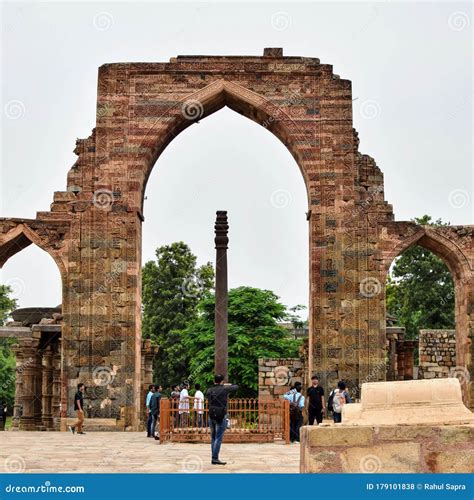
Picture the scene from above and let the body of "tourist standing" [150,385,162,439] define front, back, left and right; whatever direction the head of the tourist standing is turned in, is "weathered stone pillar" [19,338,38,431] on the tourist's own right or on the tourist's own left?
on the tourist's own left

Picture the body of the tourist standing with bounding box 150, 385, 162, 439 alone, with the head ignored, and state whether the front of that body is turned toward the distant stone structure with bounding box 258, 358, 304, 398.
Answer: no

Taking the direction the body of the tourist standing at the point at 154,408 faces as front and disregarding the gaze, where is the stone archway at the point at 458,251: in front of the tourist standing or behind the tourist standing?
in front

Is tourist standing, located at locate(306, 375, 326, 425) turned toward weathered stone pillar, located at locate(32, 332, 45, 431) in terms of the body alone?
no

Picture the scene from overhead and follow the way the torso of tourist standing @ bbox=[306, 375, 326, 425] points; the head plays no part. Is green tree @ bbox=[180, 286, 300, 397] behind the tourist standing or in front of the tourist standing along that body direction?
behind

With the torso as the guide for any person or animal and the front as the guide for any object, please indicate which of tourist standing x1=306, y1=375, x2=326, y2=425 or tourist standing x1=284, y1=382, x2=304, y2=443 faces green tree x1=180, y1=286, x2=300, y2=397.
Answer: tourist standing x1=284, y1=382, x2=304, y2=443

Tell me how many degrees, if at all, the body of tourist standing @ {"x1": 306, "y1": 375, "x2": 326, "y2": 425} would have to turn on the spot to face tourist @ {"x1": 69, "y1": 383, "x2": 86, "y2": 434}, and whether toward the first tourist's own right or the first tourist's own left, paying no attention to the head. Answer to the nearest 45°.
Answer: approximately 135° to the first tourist's own right

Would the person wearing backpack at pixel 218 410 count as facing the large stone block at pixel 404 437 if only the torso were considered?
no

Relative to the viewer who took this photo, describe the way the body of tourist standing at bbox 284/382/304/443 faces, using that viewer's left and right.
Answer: facing away from the viewer

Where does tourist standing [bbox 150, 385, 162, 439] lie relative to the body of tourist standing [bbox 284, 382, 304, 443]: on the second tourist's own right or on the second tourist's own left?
on the second tourist's own left

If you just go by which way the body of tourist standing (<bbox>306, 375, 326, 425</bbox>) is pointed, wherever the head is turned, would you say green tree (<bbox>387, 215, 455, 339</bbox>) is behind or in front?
behind

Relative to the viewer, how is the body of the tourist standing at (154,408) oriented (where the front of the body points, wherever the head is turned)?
to the viewer's right

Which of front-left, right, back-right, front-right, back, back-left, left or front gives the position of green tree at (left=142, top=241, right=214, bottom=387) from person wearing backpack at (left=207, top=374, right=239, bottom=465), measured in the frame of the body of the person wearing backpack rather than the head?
front-left

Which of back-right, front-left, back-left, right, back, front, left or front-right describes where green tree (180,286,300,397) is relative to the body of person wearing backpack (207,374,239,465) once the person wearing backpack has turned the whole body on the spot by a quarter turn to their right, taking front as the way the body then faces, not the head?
back-left

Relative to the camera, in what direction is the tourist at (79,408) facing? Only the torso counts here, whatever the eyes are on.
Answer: to the viewer's right
